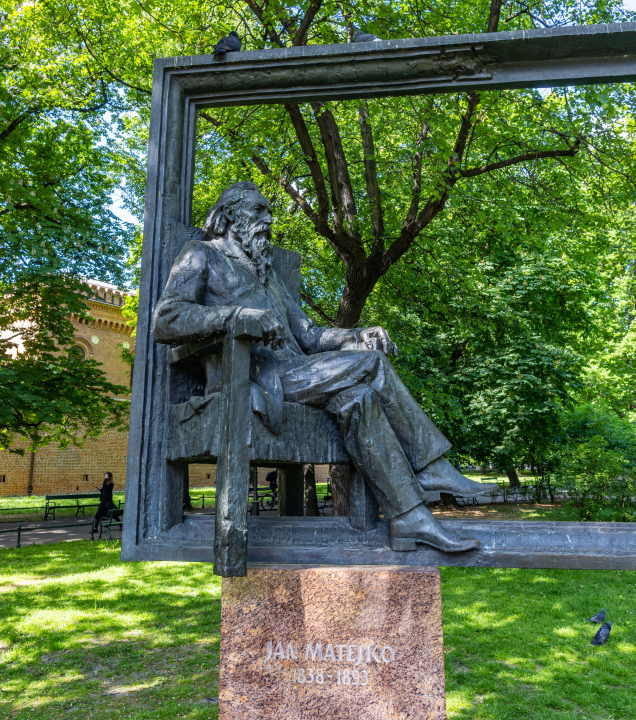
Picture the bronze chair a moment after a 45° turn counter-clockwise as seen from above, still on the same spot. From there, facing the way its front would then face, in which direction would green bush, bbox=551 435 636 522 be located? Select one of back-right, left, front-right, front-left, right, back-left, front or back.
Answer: front-left

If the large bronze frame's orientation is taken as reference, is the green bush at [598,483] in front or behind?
behind

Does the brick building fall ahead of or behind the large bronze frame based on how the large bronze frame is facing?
behind

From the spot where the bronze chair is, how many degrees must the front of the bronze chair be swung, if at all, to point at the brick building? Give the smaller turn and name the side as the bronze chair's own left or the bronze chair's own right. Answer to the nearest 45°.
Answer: approximately 135° to the bronze chair's own left

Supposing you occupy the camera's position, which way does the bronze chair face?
facing the viewer and to the right of the viewer

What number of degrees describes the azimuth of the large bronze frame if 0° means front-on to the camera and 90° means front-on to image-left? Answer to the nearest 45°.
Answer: approximately 0°
